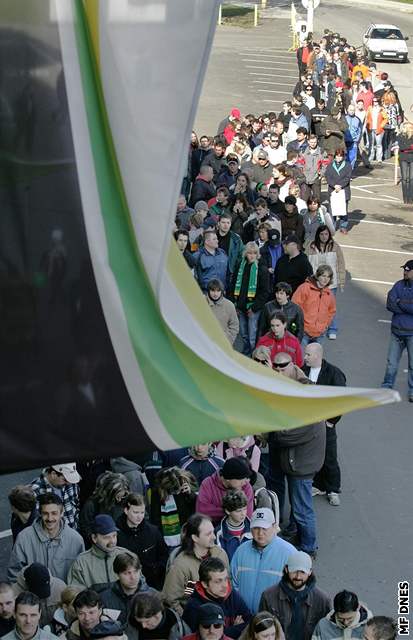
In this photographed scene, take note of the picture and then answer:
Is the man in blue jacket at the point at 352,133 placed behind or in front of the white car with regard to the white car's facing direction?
in front

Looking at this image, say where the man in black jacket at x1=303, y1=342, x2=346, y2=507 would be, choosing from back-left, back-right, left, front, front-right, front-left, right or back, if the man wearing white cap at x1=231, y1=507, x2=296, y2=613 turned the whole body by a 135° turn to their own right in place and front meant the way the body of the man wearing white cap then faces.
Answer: front-right

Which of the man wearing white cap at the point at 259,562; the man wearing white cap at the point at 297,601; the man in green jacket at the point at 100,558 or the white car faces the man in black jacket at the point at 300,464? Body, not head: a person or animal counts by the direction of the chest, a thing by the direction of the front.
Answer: the white car

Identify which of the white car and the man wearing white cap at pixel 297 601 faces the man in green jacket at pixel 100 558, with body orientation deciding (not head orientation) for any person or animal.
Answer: the white car

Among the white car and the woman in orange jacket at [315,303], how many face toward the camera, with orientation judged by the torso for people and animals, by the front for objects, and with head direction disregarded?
2

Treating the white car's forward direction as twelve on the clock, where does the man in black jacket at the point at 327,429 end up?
The man in black jacket is roughly at 12 o'clock from the white car.

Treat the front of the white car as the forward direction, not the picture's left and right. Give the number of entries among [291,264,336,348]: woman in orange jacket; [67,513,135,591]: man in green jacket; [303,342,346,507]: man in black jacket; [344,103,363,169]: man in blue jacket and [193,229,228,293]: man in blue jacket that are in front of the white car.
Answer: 5

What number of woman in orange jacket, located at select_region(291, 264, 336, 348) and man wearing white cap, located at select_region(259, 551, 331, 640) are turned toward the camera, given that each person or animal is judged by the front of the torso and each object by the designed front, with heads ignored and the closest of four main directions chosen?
2

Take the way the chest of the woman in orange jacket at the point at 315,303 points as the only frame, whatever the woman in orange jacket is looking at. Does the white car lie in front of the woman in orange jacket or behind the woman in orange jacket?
behind

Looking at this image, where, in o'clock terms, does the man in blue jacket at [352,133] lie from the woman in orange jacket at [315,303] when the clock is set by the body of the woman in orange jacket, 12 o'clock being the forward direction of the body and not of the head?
The man in blue jacket is roughly at 6 o'clock from the woman in orange jacket.

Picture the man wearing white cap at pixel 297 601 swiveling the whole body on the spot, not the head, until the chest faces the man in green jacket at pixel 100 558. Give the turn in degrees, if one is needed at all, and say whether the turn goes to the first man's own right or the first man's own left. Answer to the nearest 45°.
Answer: approximately 90° to the first man's own right

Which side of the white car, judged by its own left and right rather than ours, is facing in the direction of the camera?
front

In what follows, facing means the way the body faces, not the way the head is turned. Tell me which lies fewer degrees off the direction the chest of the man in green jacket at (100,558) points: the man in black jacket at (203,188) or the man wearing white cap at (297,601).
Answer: the man wearing white cap

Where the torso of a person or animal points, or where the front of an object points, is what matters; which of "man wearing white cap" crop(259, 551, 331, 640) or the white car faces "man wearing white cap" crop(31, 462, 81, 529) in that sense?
the white car

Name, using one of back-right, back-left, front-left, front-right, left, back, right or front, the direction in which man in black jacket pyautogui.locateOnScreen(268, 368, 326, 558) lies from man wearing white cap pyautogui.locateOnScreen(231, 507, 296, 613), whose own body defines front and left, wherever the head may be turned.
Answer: back

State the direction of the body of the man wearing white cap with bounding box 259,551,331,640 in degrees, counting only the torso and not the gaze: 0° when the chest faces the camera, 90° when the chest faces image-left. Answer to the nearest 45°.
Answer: approximately 0°

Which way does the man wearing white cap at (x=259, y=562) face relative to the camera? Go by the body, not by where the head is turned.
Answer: toward the camera
